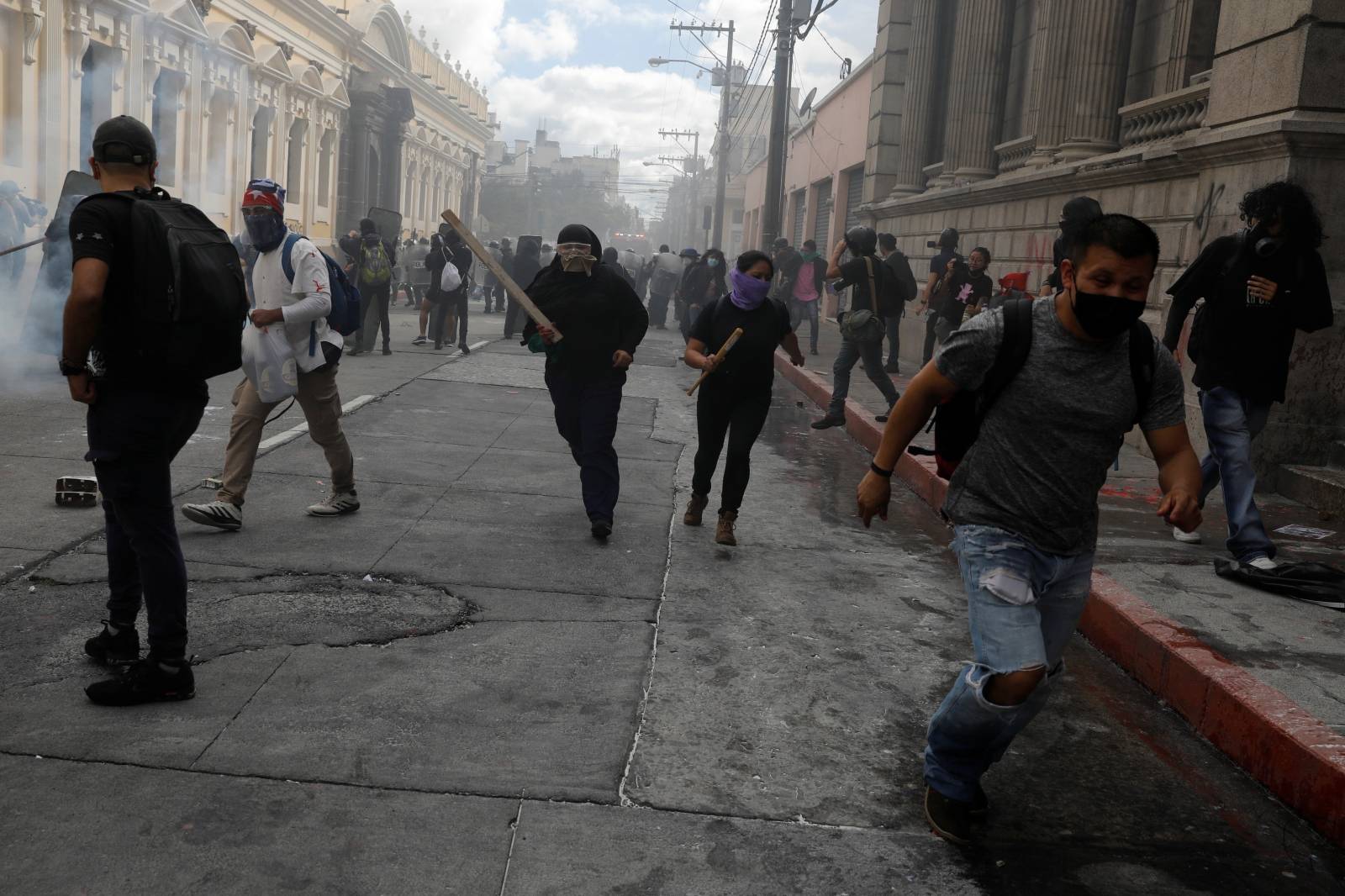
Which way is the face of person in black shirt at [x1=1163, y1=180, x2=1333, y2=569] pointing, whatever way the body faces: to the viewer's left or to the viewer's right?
to the viewer's left

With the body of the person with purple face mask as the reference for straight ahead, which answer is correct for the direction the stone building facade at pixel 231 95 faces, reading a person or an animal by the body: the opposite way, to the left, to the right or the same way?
to the left

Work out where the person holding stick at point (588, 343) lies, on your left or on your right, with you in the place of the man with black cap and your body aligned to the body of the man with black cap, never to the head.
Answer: on your right

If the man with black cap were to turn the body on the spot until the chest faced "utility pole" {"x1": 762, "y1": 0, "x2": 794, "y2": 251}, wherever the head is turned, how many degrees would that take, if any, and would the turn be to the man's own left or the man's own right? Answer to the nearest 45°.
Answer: approximately 90° to the man's own right

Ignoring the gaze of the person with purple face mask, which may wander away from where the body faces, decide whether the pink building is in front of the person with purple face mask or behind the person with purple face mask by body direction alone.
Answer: behind

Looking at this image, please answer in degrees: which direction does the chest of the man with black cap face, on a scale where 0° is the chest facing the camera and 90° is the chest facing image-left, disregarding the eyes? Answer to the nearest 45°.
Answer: approximately 135°

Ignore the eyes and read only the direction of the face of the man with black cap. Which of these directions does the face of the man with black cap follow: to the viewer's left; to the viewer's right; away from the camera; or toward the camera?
away from the camera

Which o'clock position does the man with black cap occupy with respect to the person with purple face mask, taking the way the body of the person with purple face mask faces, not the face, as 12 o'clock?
The man with black cap is roughly at 1 o'clock from the person with purple face mask.

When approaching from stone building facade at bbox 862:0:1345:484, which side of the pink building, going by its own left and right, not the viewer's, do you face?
left

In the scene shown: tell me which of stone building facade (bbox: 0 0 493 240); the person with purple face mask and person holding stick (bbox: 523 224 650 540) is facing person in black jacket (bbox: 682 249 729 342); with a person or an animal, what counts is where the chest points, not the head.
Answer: the stone building facade

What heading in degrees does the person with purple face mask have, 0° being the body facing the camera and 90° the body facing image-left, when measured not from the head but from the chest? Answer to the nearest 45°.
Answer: approximately 0°

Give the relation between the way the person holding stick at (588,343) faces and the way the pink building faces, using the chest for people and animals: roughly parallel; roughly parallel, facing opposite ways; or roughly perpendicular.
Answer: roughly perpendicular

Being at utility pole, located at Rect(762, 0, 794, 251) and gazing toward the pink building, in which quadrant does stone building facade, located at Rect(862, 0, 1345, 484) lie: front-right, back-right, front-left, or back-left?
back-right

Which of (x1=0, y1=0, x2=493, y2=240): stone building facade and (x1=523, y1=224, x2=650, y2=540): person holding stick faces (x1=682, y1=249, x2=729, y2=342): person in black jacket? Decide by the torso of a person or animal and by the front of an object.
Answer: the stone building facade

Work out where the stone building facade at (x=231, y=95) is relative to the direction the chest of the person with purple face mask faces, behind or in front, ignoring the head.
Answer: behind
